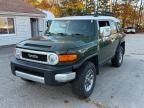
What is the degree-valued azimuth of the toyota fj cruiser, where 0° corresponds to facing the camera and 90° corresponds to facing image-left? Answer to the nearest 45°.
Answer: approximately 45°

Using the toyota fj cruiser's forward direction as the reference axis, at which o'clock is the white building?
The white building is roughly at 4 o'clock from the toyota fj cruiser.
